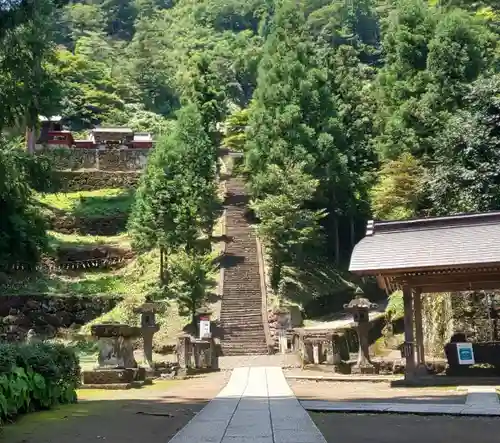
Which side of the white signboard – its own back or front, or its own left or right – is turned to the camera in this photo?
front

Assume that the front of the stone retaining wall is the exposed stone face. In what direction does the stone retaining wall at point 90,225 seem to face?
toward the camera

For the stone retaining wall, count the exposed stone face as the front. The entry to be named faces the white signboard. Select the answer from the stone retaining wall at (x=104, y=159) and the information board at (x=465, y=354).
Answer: the stone retaining wall

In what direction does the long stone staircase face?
toward the camera

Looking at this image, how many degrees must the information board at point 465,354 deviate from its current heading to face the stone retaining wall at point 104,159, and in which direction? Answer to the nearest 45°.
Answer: approximately 135° to its right

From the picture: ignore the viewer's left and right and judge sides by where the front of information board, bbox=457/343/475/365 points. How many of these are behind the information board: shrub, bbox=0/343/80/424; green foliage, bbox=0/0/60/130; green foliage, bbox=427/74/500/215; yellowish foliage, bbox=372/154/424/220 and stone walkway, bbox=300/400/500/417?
2

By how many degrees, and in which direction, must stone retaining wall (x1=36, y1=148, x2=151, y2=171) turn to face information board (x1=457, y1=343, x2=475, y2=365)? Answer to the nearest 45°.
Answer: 0° — it already faces it

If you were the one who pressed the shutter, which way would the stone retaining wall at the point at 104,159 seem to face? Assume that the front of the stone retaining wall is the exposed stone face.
facing the viewer

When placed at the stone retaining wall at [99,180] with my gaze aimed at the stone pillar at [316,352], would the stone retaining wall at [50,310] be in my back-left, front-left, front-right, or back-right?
front-right

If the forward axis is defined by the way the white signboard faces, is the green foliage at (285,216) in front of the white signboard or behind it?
behind

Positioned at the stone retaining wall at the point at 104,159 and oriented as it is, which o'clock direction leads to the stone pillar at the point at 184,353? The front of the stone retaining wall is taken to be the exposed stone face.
The stone pillar is roughly at 12 o'clock from the stone retaining wall.

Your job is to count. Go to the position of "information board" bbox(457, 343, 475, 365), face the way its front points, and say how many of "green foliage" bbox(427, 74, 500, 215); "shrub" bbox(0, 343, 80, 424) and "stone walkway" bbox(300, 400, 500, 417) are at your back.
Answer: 1

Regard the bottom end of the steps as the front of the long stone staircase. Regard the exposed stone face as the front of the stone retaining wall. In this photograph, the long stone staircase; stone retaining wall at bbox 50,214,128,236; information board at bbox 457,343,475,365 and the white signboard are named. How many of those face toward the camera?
4

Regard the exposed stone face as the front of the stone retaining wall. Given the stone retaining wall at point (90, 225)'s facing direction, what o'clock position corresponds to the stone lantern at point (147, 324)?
The stone lantern is roughly at 12 o'clock from the stone retaining wall.
